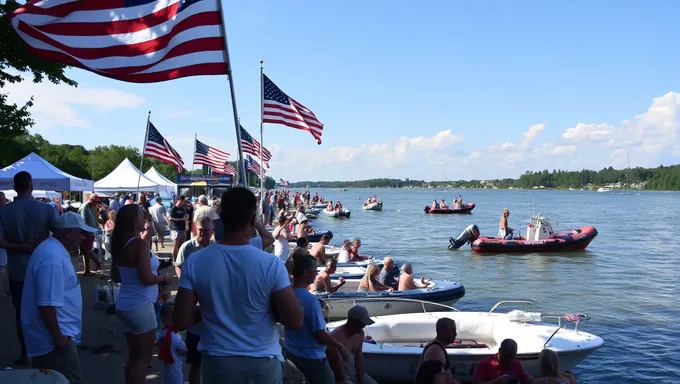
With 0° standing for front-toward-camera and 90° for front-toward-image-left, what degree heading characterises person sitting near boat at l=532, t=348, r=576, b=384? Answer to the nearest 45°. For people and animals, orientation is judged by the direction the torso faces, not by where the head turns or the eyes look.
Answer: approximately 180°

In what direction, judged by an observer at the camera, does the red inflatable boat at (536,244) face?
facing to the right of the viewer

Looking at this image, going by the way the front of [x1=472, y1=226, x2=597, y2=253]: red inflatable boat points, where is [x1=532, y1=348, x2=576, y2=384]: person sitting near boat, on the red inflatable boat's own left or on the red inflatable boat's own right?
on the red inflatable boat's own right

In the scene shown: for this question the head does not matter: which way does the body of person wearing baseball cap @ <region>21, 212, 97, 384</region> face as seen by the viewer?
to the viewer's right

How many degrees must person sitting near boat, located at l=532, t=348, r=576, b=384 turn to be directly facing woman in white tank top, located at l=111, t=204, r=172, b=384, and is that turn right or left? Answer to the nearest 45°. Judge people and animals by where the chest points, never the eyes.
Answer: approximately 135° to their left

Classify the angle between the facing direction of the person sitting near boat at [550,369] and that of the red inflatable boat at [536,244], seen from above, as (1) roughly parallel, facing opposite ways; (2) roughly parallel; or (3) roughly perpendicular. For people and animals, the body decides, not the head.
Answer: roughly perpendicular

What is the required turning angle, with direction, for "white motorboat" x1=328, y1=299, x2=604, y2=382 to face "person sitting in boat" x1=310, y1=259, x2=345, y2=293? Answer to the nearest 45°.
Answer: approximately 135° to its left

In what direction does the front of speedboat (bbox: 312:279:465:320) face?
to the viewer's right

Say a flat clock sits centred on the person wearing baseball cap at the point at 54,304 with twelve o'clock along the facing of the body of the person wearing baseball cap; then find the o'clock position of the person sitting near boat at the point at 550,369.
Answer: The person sitting near boat is roughly at 12 o'clock from the person wearing baseball cap.

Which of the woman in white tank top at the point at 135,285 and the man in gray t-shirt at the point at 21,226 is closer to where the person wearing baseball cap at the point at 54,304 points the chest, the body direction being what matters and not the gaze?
the woman in white tank top

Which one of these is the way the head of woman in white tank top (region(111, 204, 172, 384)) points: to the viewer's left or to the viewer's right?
to the viewer's right

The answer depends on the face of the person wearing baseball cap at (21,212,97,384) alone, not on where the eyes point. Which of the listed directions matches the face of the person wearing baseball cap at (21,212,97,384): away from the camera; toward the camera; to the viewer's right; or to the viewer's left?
to the viewer's right

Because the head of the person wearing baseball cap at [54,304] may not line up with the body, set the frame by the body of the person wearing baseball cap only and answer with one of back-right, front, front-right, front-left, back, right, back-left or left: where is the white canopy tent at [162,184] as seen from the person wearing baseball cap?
left

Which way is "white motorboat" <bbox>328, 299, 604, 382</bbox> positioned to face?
to the viewer's right

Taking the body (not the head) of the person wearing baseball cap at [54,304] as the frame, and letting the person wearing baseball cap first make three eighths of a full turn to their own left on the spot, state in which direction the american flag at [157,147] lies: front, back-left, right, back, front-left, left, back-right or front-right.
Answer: front-right

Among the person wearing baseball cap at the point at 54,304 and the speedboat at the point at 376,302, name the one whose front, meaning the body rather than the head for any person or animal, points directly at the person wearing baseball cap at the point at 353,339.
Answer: the person wearing baseball cap at the point at 54,304
